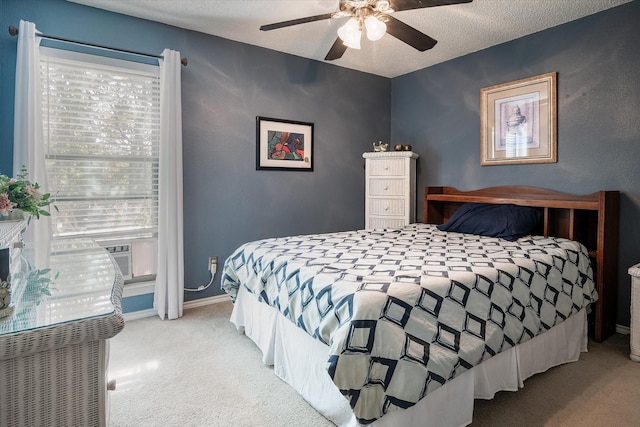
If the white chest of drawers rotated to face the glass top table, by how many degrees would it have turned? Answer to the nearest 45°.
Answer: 0° — it already faces it

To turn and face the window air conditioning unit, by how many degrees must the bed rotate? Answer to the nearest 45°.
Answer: approximately 45° to its right

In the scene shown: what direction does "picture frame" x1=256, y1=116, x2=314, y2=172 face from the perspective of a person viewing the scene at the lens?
facing the viewer and to the right of the viewer

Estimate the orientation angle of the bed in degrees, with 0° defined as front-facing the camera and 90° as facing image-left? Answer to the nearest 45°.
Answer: approximately 45°

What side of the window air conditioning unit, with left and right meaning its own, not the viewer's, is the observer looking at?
front

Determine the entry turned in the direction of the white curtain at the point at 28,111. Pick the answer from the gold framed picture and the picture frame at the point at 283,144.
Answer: the gold framed picture

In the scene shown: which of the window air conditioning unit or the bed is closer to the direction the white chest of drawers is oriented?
the bed

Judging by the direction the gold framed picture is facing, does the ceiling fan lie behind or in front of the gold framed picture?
in front

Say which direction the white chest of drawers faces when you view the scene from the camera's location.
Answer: facing the viewer

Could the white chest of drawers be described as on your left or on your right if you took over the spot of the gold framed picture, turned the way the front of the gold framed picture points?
on your right

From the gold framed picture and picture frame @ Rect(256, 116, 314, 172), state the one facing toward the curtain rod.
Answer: the gold framed picture

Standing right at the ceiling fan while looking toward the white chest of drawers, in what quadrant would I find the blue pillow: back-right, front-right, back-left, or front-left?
front-right

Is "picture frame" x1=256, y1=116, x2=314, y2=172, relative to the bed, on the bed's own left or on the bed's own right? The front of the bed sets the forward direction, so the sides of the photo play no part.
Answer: on the bed's own right

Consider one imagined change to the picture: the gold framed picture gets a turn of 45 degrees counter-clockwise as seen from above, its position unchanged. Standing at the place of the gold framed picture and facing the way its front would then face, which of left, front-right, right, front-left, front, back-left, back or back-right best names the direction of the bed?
front

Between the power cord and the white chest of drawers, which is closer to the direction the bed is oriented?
the power cord
